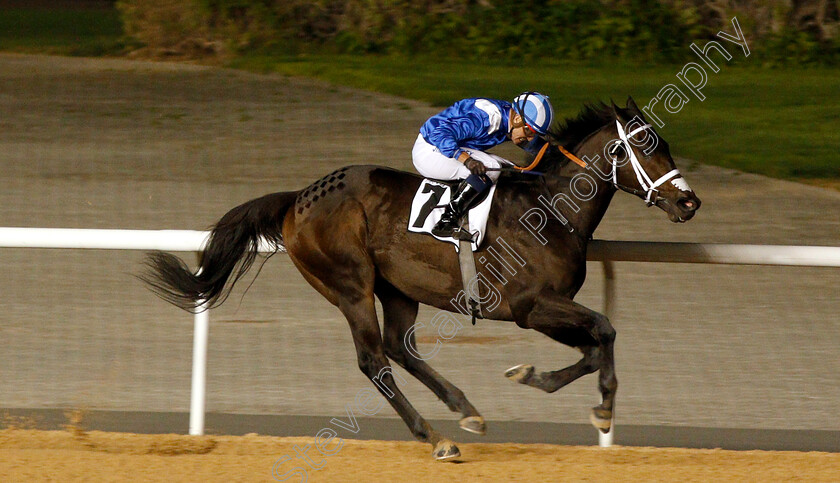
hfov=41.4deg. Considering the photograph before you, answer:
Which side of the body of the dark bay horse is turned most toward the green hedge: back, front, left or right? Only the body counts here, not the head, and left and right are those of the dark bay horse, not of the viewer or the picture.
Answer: left

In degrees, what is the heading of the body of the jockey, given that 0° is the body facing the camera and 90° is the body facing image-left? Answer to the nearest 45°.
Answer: approximately 270°

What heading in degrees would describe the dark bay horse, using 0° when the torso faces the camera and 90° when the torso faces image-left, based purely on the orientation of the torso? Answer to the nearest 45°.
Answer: approximately 270°
